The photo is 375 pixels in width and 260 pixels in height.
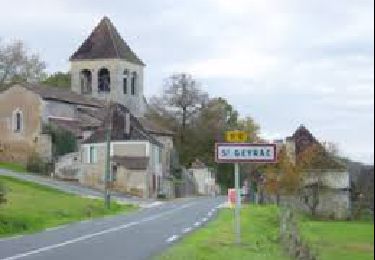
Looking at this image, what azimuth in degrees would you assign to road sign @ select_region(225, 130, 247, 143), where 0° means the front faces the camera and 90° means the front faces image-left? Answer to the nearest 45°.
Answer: approximately 0°
